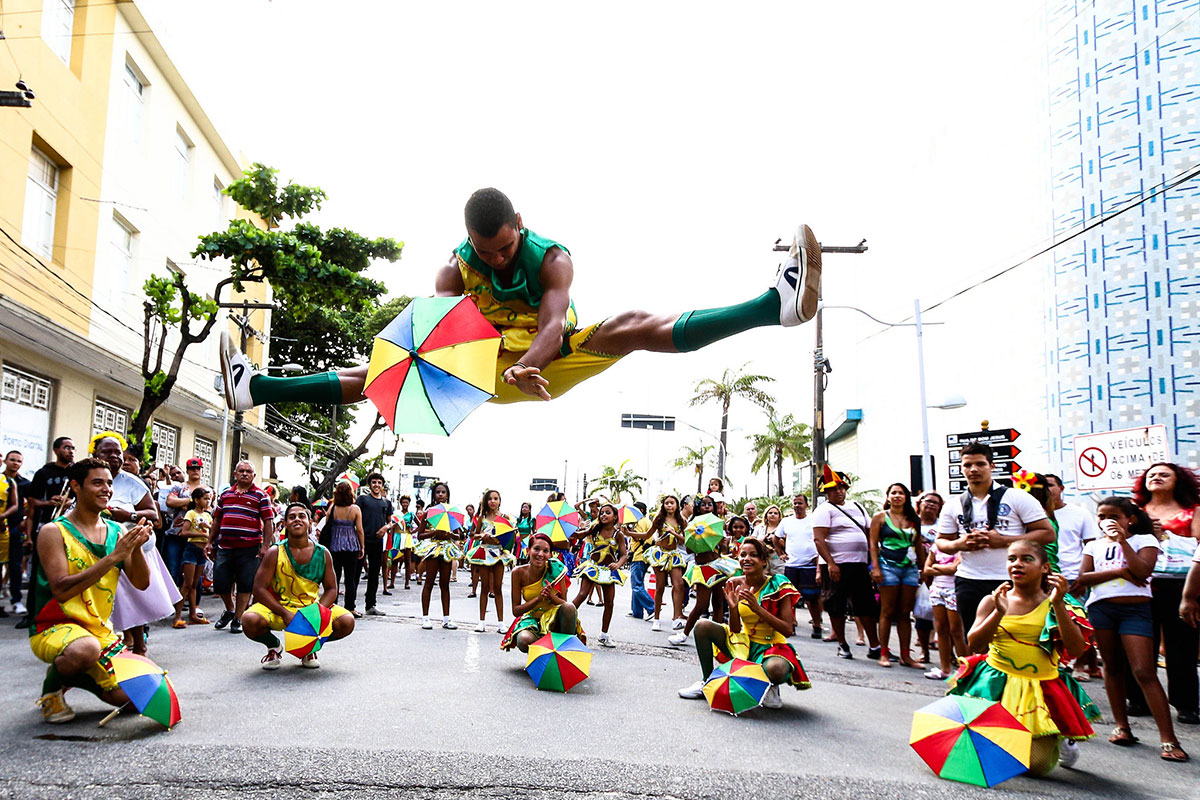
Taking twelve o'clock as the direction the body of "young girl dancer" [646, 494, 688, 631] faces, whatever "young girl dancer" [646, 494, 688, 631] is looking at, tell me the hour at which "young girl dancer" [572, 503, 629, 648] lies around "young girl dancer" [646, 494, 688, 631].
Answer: "young girl dancer" [572, 503, 629, 648] is roughly at 3 o'clock from "young girl dancer" [646, 494, 688, 631].

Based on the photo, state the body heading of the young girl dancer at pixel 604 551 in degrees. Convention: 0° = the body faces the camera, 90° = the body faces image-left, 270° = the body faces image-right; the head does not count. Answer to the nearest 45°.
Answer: approximately 0°

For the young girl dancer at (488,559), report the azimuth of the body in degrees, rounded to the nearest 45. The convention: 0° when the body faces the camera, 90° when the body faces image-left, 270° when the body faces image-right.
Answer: approximately 0°

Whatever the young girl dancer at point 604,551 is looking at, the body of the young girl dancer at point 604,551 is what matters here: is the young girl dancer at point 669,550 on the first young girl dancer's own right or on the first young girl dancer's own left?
on the first young girl dancer's own left

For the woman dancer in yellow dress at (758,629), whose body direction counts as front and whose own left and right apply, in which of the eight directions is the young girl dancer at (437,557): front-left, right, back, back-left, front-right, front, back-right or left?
right

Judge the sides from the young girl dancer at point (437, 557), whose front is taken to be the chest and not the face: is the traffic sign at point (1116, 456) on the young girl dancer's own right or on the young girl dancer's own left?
on the young girl dancer's own left

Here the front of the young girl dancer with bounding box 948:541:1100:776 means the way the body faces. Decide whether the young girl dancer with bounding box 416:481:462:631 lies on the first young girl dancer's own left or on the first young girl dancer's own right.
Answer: on the first young girl dancer's own right

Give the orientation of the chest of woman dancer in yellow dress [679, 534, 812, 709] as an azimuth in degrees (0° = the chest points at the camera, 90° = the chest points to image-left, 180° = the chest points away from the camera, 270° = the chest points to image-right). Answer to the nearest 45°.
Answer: approximately 45°
